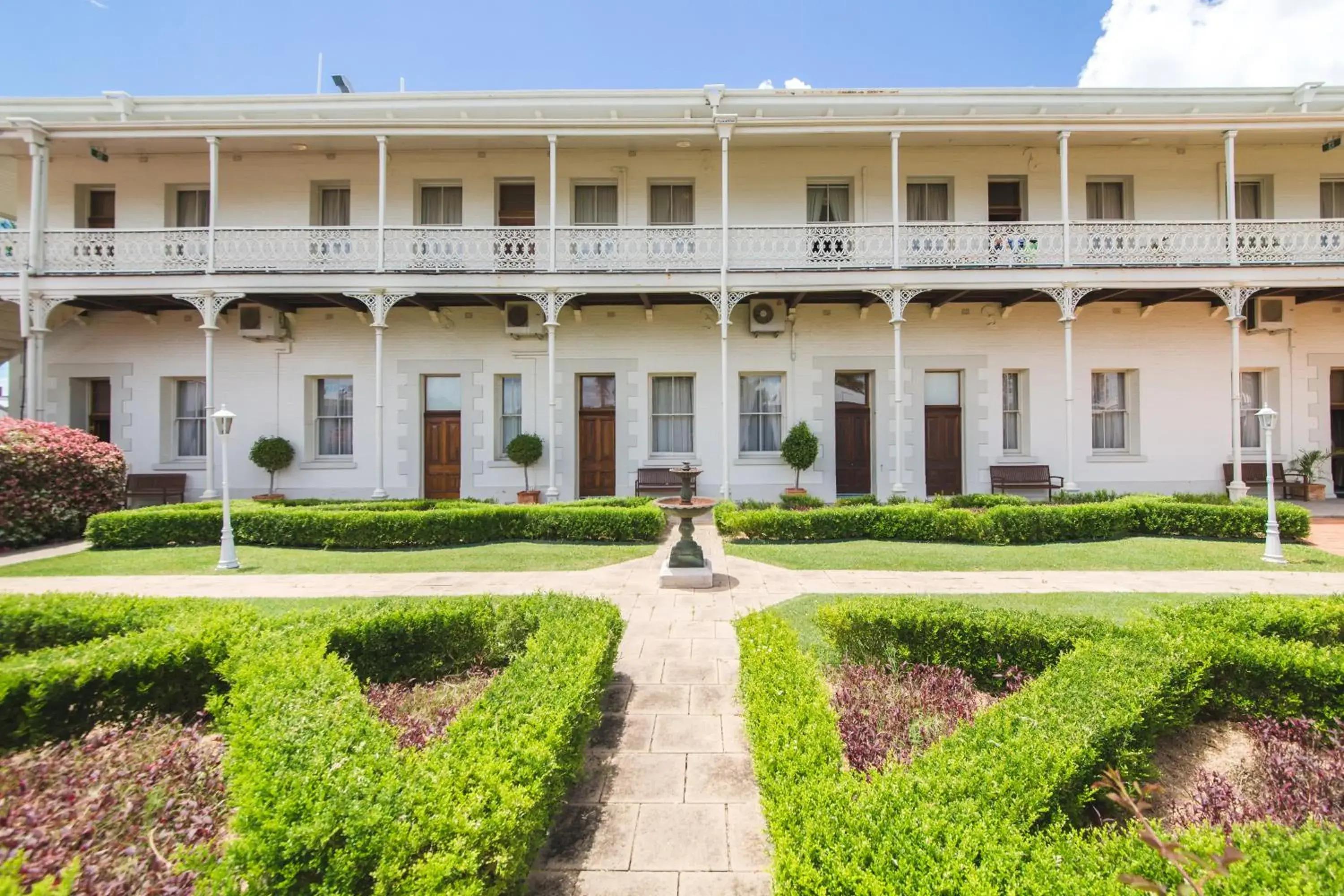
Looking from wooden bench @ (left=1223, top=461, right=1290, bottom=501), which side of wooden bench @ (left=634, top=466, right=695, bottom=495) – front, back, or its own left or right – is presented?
left

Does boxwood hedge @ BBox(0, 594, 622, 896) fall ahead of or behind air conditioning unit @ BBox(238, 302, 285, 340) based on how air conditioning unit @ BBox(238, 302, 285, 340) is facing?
ahead

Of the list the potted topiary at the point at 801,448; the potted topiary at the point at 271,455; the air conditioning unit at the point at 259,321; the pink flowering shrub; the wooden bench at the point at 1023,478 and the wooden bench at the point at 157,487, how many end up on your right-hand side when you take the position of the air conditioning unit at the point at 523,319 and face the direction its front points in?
4

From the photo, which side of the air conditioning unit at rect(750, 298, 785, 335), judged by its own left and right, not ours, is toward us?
front

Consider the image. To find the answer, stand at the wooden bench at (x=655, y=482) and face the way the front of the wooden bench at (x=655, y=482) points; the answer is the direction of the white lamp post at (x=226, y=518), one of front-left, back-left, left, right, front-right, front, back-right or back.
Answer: front-right

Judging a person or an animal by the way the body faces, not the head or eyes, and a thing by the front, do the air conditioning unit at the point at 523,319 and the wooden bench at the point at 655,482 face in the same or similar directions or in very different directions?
same or similar directions

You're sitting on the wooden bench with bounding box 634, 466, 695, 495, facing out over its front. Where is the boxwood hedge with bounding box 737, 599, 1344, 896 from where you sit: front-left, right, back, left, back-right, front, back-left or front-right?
front

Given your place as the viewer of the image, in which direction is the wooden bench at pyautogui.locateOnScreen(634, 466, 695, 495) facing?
facing the viewer

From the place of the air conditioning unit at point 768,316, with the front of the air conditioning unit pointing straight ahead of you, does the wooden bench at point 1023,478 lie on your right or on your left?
on your left

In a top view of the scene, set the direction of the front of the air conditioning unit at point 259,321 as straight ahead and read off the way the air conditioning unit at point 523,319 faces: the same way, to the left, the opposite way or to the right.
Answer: the same way

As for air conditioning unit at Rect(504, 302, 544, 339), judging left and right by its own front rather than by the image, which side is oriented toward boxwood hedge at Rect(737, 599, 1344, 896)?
front

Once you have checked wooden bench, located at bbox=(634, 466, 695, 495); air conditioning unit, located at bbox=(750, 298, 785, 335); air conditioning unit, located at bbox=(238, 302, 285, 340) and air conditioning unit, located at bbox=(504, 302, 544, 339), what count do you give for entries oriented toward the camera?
4

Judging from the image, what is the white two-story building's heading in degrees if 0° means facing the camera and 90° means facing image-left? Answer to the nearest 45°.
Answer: approximately 0°

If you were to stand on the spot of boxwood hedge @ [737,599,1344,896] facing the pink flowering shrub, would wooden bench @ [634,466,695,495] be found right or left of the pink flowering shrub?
right

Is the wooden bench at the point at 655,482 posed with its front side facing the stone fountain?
yes
